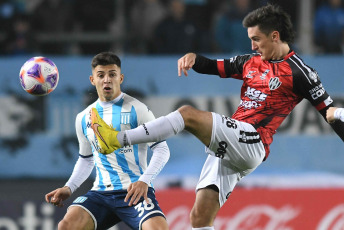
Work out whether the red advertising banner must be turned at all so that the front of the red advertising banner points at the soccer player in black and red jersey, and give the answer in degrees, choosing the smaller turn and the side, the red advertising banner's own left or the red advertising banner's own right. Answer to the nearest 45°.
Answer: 0° — it already faces them

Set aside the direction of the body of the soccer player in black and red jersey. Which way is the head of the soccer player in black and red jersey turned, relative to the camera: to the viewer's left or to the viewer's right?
to the viewer's left

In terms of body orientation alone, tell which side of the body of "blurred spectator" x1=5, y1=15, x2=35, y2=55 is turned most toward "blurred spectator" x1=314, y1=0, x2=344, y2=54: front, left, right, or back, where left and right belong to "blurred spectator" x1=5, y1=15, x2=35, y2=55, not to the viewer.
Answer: left

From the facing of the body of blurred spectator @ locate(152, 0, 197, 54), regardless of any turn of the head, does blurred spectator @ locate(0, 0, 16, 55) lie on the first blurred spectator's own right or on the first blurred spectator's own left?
on the first blurred spectator's own right

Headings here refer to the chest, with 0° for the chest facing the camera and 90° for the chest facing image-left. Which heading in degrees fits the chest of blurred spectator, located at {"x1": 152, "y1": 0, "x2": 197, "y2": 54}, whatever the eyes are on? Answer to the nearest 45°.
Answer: approximately 0°

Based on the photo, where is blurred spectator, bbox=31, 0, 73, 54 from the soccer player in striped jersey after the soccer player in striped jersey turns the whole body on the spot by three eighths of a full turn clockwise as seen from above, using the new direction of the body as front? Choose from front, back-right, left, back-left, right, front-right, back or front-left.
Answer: front-right

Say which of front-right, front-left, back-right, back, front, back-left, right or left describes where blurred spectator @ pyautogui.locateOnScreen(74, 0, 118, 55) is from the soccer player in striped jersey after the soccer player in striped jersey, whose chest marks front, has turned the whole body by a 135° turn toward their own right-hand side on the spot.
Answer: front-right

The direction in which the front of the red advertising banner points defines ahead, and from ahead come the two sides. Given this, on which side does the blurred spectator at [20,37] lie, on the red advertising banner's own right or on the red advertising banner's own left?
on the red advertising banner's own right

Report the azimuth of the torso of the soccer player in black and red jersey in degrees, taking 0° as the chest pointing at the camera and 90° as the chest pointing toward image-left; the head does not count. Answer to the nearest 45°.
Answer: approximately 45°
